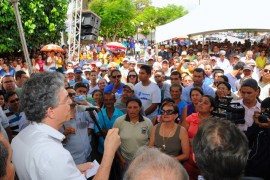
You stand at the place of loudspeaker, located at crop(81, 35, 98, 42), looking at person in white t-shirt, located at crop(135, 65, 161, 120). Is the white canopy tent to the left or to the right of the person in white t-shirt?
left

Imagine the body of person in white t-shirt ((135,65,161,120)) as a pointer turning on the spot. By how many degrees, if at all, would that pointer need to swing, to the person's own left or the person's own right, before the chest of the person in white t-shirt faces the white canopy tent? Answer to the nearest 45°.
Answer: approximately 180°

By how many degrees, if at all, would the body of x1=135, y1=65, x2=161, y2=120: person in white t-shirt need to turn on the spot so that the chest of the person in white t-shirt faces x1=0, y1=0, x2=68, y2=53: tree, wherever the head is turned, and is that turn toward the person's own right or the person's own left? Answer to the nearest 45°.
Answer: approximately 90° to the person's own right

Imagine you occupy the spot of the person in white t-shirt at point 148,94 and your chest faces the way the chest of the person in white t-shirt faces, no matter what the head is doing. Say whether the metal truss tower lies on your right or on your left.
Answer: on your right

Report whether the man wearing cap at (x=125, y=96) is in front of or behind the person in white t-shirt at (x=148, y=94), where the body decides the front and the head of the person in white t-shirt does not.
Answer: in front

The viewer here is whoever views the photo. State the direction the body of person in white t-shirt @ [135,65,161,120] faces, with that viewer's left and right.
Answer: facing the viewer and to the left of the viewer

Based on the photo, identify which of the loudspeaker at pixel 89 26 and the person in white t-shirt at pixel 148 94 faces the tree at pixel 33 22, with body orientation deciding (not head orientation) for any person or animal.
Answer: the loudspeaker

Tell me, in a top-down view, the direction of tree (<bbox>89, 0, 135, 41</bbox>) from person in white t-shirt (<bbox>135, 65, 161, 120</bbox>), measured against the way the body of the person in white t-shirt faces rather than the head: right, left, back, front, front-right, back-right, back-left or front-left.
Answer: back-right
